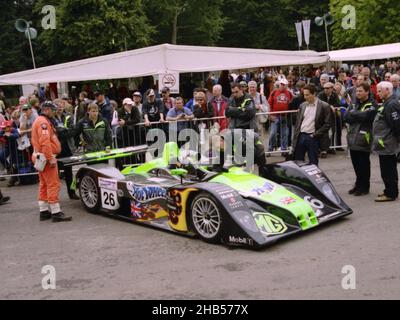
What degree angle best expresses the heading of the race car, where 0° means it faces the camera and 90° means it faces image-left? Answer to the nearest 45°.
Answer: approximately 315°

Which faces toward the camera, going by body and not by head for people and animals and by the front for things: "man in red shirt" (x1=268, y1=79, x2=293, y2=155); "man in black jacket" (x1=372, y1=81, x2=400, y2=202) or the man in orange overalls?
the man in red shirt

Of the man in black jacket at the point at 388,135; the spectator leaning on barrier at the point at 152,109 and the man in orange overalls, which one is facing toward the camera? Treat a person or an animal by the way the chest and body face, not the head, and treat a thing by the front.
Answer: the spectator leaning on barrier

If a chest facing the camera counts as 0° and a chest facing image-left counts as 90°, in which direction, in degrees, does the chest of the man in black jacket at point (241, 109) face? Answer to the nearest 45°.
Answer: approximately 45°

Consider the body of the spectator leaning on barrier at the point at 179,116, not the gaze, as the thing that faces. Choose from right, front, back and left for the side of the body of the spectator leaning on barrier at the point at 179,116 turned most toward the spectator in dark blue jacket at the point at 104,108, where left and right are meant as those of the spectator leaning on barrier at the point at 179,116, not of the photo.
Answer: right

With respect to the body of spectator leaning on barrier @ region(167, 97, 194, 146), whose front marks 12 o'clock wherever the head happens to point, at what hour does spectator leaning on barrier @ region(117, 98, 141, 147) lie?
spectator leaning on barrier @ region(117, 98, 141, 147) is roughly at 3 o'clock from spectator leaning on barrier @ region(167, 97, 194, 146).

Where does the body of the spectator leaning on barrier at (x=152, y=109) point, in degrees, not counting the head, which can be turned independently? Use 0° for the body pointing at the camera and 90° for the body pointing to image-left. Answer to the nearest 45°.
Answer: approximately 0°

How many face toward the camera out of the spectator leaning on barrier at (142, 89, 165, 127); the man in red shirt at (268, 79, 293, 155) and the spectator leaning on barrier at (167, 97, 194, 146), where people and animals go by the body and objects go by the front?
3

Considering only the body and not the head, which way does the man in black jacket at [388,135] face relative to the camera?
to the viewer's left

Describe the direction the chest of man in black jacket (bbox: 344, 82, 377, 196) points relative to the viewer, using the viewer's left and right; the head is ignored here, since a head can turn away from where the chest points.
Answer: facing the viewer and to the left of the viewer

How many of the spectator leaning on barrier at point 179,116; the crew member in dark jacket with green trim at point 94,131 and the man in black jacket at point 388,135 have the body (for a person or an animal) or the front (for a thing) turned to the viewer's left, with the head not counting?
1

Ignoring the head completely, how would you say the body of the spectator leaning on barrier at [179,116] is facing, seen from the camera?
toward the camera

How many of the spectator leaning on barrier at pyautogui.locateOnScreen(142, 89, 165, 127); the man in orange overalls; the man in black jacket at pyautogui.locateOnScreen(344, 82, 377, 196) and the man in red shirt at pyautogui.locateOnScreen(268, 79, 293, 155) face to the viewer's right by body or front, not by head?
1

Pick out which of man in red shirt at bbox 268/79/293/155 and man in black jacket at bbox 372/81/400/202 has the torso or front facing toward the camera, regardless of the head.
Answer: the man in red shirt

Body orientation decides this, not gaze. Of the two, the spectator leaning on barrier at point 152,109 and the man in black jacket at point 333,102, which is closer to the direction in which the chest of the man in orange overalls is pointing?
the man in black jacket

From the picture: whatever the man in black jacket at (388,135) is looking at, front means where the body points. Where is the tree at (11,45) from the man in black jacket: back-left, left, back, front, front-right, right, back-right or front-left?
front-right

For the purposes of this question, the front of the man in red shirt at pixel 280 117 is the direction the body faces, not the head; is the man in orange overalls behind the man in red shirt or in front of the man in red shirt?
in front
